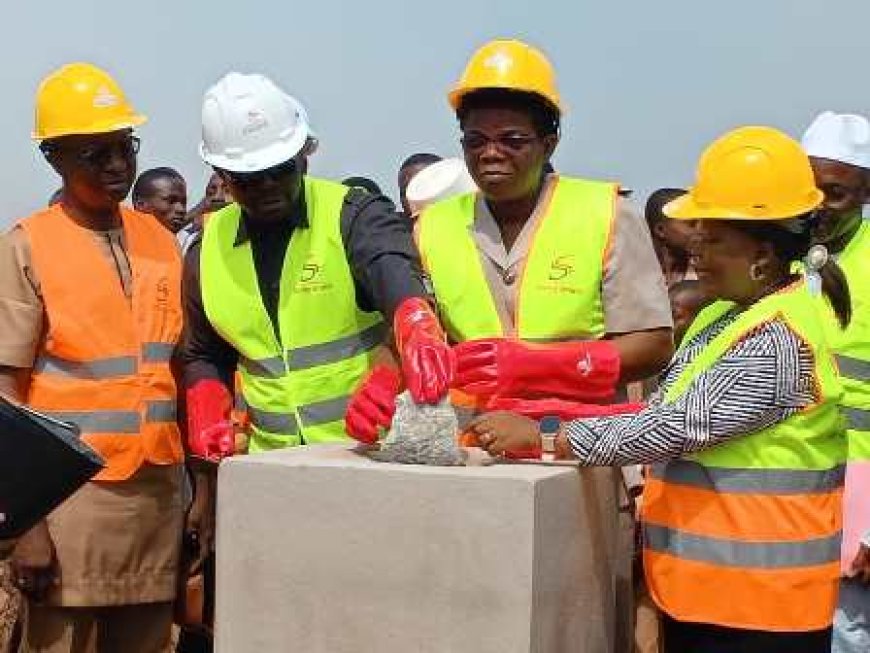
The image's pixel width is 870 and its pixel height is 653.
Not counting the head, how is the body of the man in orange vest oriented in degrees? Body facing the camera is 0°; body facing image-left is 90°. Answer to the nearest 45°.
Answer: approximately 315°

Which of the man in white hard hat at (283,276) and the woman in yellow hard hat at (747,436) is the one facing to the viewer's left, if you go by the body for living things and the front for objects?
the woman in yellow hard hat

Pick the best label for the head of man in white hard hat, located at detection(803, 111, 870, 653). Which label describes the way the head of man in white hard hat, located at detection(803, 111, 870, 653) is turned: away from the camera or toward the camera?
toward the camera

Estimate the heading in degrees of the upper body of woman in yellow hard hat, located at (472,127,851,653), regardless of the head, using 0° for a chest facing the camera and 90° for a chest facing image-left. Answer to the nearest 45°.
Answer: approximately 90°

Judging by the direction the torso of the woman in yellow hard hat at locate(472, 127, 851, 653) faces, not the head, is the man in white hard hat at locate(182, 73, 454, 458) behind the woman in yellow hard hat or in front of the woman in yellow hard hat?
in front

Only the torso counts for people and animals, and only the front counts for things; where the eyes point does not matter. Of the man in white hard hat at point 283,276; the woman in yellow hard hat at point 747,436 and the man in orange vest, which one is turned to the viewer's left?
the woman in yellow hard hat

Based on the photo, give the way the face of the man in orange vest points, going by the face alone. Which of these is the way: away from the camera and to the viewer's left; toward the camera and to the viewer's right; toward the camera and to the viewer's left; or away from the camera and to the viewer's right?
toward the camera and to the viewer's right

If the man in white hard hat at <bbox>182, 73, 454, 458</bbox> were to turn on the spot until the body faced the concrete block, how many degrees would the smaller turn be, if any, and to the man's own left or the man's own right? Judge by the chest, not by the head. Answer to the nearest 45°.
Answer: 0° — they already face it

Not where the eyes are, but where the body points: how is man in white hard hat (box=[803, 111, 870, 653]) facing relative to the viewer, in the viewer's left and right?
facing the viewer and to the left of the viewer

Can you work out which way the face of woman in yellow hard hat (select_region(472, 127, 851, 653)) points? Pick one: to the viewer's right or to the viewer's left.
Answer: to the viewer's left

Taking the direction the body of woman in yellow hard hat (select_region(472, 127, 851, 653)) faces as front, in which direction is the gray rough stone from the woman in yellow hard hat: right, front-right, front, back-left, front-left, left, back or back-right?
front

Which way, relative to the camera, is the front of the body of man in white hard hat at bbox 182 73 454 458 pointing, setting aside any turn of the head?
toward the camera
